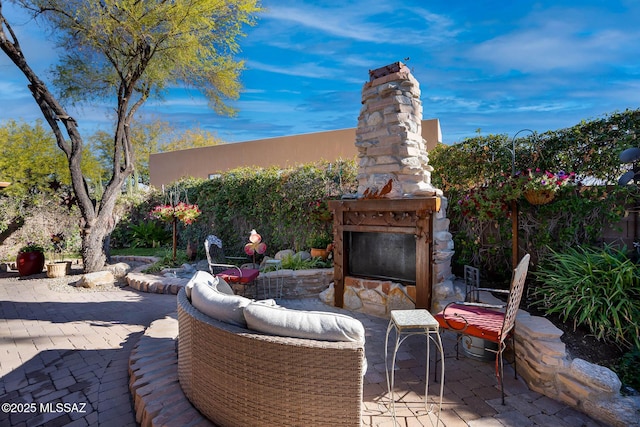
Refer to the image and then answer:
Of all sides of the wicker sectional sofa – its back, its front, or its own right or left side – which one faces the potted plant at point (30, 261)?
left

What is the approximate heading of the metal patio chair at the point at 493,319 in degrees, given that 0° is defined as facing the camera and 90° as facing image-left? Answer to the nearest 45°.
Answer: approximately 135°

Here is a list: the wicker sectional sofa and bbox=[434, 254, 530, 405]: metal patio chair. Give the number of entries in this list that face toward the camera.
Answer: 0

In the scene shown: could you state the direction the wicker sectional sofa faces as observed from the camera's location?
facing away from the viewer and to the right of the viewer

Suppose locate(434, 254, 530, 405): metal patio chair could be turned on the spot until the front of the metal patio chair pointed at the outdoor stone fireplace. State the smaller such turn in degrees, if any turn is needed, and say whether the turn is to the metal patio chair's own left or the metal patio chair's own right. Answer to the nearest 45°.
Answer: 0° — it already faces it

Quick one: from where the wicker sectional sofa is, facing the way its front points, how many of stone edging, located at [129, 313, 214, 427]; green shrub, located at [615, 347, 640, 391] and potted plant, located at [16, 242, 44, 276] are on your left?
2

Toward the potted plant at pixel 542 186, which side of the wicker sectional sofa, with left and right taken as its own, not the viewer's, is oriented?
front

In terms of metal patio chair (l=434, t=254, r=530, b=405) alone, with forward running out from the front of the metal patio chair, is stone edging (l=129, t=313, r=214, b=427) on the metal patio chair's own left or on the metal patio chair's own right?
on the metal patio chair's own left

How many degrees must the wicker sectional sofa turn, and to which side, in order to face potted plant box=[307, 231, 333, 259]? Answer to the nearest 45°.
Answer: approximately 45° to its left
